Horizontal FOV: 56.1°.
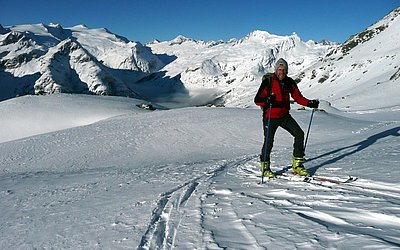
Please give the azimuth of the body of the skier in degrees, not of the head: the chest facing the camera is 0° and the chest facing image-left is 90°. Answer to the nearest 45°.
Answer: approximately 315°
